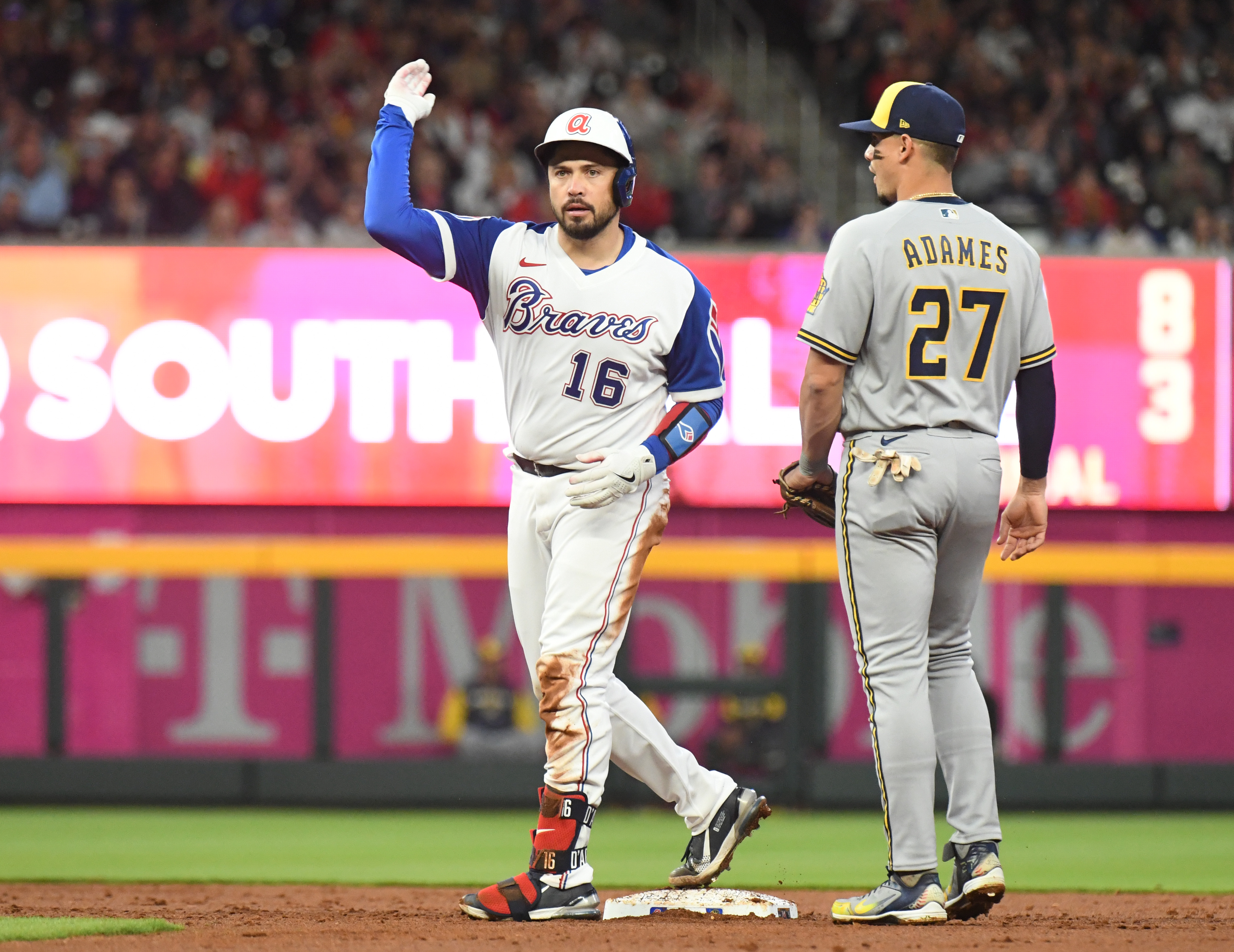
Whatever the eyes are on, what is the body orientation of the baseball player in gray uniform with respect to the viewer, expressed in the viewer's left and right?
facing away from the viewer and to the left of the viewer

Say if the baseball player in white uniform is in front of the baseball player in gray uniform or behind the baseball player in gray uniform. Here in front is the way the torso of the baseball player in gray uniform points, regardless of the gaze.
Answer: in front

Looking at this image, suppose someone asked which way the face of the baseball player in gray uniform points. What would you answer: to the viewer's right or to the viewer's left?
to the viewer's left

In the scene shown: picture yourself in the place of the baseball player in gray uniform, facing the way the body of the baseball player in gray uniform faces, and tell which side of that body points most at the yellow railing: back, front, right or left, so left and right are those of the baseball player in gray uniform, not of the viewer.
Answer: front
